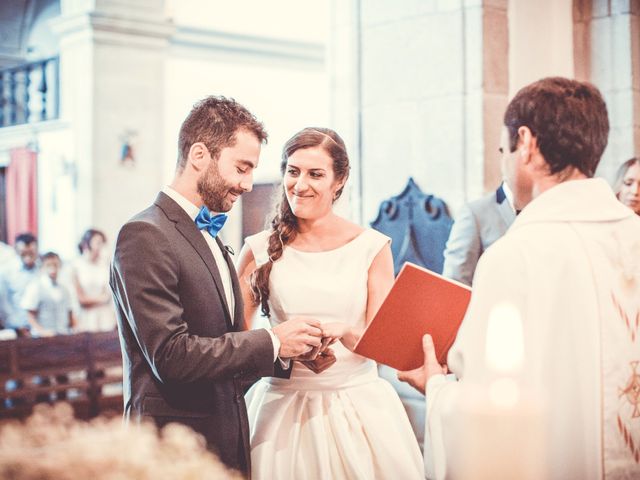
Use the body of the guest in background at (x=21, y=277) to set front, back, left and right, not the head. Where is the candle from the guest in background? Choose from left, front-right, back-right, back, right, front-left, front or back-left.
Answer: front-right

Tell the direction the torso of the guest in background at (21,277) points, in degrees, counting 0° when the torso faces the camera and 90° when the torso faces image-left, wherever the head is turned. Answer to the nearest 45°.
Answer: approximately 315°

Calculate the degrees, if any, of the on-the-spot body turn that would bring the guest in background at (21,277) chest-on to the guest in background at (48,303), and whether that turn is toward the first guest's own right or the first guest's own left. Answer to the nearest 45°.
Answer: approximately 45° to the first guest's own left

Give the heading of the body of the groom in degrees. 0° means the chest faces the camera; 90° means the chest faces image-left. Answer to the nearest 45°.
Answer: approximately 315°

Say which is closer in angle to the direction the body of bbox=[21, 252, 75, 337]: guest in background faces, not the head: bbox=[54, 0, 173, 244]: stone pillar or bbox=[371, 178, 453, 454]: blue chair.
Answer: the blue chair

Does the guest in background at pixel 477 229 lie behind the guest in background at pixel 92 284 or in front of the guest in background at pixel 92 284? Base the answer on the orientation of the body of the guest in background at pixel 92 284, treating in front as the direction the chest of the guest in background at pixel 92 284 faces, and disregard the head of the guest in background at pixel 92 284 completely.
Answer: in front

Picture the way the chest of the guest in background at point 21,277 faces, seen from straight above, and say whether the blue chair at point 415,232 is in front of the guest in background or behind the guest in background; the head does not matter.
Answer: in front

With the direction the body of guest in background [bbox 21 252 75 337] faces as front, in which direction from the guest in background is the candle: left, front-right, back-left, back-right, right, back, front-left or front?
front-right
